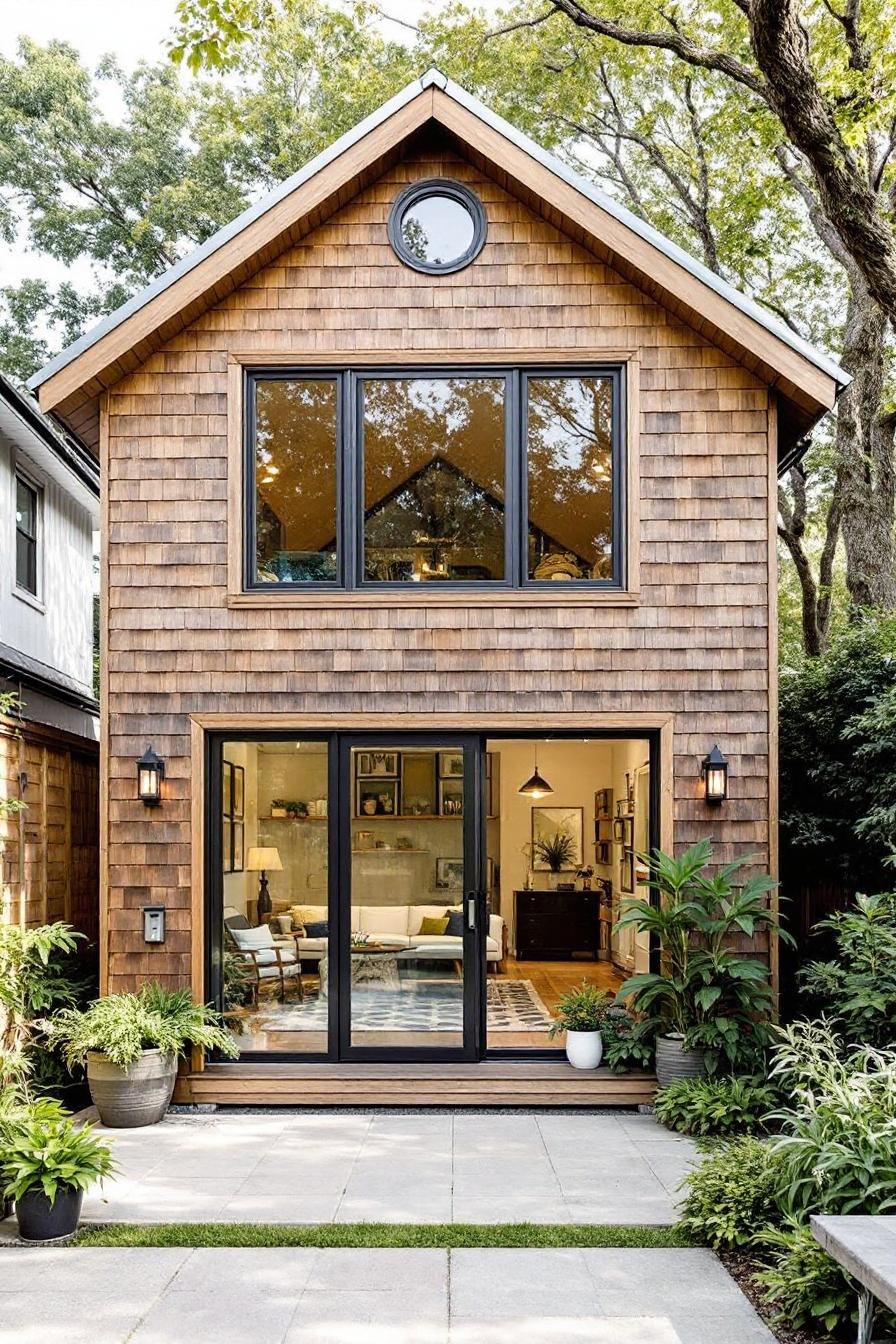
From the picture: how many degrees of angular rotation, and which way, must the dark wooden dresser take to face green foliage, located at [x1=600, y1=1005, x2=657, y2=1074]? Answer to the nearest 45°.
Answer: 0° — it already faces it

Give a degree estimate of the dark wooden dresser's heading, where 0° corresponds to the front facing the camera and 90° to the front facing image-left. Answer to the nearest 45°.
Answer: approximately 0°
